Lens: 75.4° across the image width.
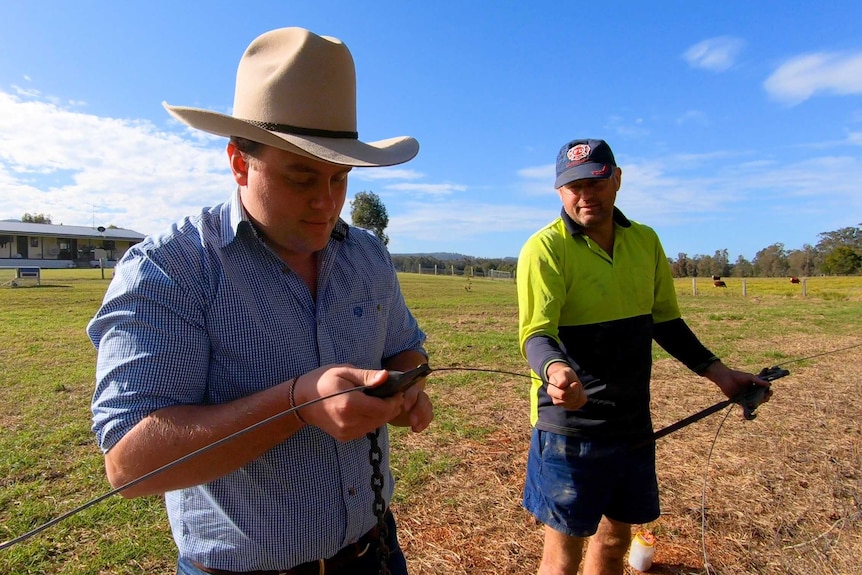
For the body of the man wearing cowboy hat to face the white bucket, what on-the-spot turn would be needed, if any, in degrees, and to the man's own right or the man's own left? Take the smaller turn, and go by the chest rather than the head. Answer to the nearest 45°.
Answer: approximately 90° to the man's own left

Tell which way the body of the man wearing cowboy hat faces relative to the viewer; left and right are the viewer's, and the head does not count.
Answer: facing the viewer and to the right of the viewer

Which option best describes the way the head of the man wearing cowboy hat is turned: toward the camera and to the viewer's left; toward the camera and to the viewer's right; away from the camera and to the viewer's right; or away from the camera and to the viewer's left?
toward the camera and to the viewer's right

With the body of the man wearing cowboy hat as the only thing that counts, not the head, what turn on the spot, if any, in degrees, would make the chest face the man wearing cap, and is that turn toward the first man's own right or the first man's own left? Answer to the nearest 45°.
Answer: approximately 90° to the first man's own left
